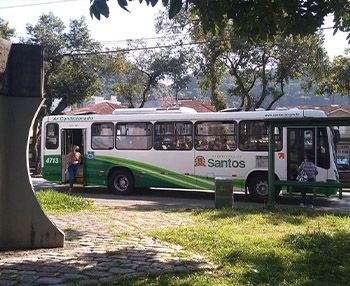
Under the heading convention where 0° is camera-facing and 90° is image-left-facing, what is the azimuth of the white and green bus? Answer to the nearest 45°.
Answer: approximately 270°

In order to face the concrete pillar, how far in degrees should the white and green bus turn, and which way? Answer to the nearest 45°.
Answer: approximately 90° to its right

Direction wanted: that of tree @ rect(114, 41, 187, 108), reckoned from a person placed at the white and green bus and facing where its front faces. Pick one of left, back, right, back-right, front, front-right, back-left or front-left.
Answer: left

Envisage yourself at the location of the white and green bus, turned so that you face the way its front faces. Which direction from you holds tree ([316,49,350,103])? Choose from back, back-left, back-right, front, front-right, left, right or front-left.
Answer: front-left

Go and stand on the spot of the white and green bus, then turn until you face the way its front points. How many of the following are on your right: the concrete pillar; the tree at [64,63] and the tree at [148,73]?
1

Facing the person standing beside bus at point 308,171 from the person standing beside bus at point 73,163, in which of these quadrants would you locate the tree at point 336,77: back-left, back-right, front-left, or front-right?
front-left

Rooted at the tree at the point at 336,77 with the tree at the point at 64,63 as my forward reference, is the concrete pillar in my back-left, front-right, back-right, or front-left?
front-left

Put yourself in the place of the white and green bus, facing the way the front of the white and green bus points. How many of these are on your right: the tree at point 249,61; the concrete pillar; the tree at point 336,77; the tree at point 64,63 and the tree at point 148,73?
1

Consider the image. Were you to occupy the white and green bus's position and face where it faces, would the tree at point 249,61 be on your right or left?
on your left

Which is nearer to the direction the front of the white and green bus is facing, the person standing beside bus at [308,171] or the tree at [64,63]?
the person standing beside bus
